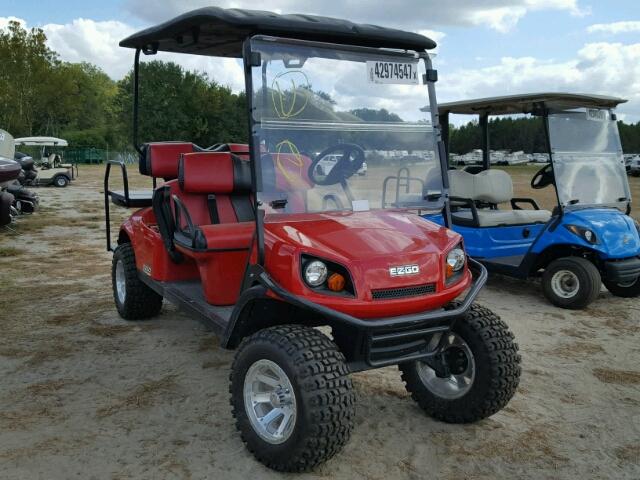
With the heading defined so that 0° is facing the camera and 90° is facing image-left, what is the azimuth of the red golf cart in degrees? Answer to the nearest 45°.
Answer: approximately 315°

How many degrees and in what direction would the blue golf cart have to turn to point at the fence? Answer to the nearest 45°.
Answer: approximately 180°

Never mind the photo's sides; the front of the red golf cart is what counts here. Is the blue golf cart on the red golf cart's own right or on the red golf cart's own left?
on the red golf cart's own left

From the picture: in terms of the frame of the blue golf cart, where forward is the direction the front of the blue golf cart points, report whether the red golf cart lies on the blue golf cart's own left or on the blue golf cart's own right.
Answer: on the blue golf cart's own right

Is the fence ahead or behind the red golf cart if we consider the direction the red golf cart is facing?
behind
